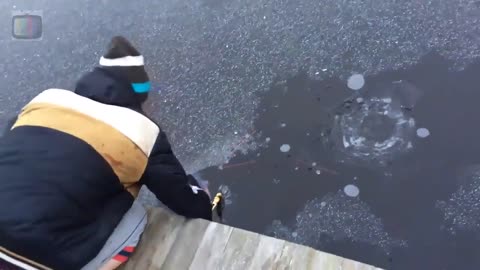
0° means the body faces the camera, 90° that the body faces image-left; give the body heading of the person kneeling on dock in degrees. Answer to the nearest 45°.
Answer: approximately 225°
